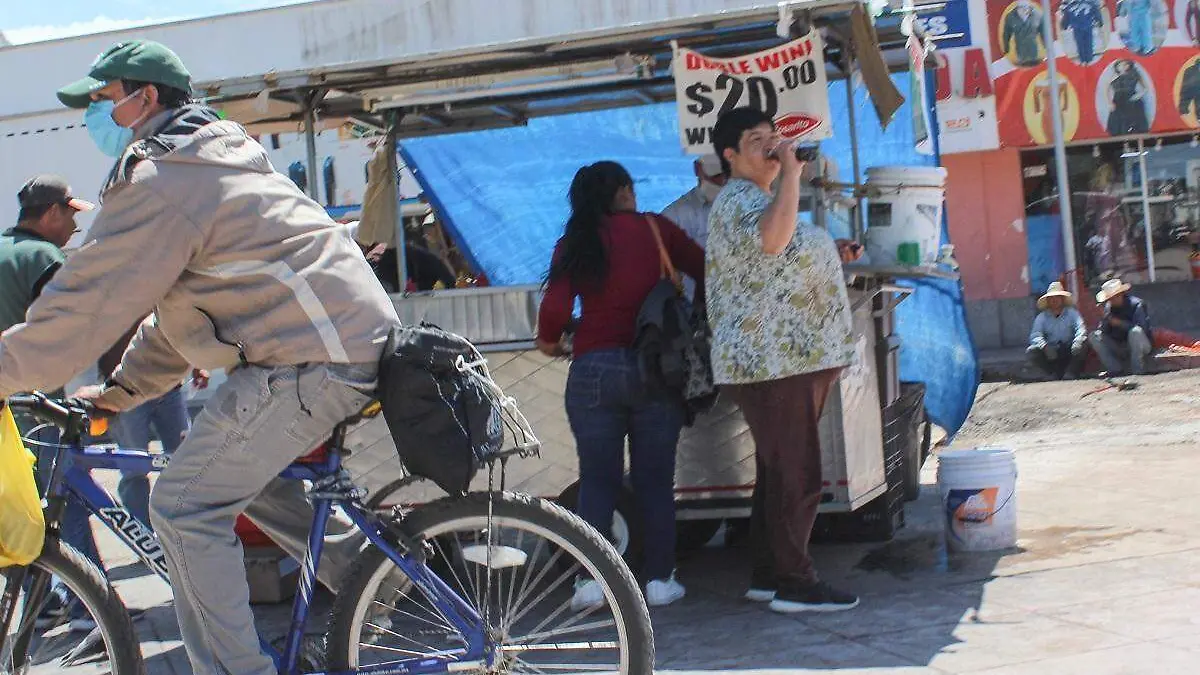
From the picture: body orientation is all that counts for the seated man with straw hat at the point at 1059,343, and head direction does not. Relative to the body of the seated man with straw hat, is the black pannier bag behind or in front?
in front

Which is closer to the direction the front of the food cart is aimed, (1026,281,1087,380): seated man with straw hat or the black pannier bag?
the black pannier bag

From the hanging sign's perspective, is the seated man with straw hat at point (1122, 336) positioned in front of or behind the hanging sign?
behind

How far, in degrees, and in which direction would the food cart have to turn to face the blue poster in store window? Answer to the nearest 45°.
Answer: approximately 135° to its left

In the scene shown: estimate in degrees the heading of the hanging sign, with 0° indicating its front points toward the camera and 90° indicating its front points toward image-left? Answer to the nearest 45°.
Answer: approximately 0°

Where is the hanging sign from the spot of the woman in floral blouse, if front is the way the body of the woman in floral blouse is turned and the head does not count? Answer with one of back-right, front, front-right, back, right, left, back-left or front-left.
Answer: left

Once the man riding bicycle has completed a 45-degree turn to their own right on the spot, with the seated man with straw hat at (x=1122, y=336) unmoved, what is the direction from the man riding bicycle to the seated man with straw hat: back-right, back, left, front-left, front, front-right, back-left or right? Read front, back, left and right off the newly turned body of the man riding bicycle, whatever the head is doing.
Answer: right

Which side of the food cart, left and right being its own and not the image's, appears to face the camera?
front

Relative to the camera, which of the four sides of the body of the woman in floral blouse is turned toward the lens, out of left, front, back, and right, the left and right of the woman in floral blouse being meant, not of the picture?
right

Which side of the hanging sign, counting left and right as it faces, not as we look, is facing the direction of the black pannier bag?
front

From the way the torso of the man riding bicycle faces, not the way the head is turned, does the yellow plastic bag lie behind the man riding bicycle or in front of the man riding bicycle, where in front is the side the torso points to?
in front

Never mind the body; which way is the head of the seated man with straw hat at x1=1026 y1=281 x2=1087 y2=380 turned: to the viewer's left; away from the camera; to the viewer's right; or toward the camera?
toward the camera

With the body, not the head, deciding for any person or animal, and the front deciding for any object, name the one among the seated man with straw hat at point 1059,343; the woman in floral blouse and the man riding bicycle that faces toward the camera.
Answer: the seated man with straw hat

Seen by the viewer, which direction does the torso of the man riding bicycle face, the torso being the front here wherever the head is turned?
to the viewer's left

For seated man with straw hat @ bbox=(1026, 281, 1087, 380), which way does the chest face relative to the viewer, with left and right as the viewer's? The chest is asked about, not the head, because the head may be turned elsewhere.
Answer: facing the viewer

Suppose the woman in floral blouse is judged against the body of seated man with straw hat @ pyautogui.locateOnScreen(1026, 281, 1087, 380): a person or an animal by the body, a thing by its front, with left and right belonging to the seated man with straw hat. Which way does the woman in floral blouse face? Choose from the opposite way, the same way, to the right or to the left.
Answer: to the left
